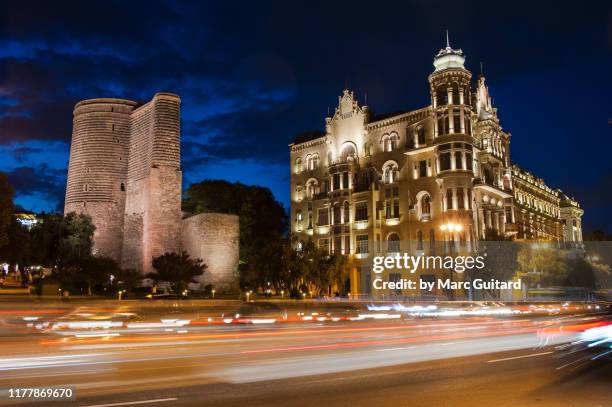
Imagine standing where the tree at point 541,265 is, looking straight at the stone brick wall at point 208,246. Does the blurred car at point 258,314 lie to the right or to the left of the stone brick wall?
left

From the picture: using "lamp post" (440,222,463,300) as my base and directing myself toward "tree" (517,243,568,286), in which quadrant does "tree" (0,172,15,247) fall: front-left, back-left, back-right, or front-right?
back-left
